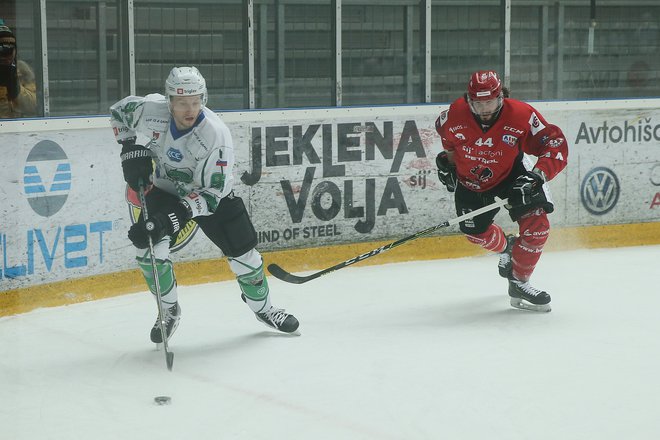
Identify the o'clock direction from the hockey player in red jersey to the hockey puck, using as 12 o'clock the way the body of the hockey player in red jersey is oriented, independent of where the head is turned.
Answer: The hockey puck is roughly at 1 o'clock from the hockey player in red jersey.

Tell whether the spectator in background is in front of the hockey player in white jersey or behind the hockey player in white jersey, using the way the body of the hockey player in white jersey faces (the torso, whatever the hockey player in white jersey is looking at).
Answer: behind

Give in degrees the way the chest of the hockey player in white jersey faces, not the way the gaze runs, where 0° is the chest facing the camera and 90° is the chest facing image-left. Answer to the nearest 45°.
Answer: approximately 0°

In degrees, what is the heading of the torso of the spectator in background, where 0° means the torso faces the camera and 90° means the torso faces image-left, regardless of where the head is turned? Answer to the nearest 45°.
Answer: approximately 0°

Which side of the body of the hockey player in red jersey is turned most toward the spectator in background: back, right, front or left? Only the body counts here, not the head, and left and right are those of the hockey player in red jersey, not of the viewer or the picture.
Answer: right

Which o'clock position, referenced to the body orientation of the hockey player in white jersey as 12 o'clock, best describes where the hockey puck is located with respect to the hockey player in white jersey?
The hockey puck is roughly at 12 o'clock from the hockey player in white jersey.

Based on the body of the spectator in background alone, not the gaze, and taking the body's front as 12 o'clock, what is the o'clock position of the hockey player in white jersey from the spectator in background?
The hockey player in white jersey is roughly at 11 o'clock from the spectator in background.

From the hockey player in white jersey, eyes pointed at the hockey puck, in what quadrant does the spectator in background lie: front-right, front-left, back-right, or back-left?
back-right

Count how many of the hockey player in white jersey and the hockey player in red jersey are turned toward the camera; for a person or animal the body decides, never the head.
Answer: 2

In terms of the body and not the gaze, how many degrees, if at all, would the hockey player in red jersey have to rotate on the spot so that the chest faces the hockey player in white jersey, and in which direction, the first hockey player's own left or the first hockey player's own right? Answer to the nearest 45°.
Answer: approximately 45° to the first hockey player's own right

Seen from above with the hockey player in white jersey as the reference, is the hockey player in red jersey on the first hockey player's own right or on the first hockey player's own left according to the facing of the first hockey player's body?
on the first hockey player's own left
